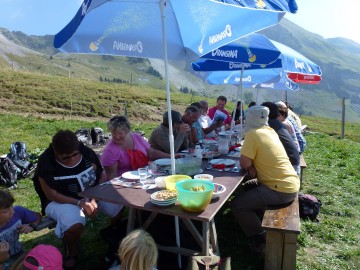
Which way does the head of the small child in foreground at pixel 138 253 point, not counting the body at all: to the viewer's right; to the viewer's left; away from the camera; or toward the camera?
away from the camera

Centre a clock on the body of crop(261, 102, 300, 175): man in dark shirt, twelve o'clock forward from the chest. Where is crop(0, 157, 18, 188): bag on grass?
The bag on grass is roughly at 12 o'clock from the man in dark shirt.

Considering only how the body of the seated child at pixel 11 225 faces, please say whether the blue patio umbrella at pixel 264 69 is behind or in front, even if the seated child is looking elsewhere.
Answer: behind

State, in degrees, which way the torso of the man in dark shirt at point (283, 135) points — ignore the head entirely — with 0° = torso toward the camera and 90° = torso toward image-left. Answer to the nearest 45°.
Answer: approximately 90°

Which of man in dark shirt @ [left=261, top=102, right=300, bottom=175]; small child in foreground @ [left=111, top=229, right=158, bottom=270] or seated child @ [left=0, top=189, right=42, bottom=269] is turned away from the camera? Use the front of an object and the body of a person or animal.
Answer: the small child in foreground

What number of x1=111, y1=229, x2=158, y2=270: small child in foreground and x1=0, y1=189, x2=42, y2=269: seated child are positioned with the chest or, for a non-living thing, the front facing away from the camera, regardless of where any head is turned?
1

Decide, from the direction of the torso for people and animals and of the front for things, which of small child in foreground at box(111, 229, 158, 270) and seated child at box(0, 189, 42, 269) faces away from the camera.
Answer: the small child in foreground

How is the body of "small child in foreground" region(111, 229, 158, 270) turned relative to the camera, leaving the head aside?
away from the camera

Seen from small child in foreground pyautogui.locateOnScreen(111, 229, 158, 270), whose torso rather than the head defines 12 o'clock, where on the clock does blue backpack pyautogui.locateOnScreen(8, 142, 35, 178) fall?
The blue backpack is roughly at 11 o'clock from the small child in foreground.
